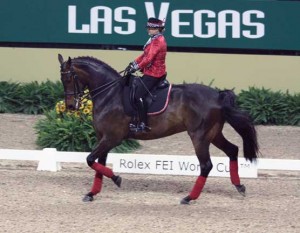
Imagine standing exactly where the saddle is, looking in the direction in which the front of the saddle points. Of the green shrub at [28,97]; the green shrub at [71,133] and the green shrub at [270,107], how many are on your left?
0

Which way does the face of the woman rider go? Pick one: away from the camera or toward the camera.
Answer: toward the camera

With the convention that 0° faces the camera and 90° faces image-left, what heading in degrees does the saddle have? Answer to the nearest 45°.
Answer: approximately 90°

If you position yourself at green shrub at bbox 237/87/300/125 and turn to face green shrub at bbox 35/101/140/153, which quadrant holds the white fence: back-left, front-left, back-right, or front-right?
front-left

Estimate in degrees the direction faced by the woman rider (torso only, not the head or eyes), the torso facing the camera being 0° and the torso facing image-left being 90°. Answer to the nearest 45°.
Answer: approximately 90°

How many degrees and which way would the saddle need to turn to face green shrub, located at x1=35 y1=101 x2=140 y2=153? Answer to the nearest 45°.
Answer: approximately 45° to its right

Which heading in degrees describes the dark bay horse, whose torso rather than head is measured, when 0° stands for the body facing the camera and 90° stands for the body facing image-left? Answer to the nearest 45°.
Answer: approximately 90°
